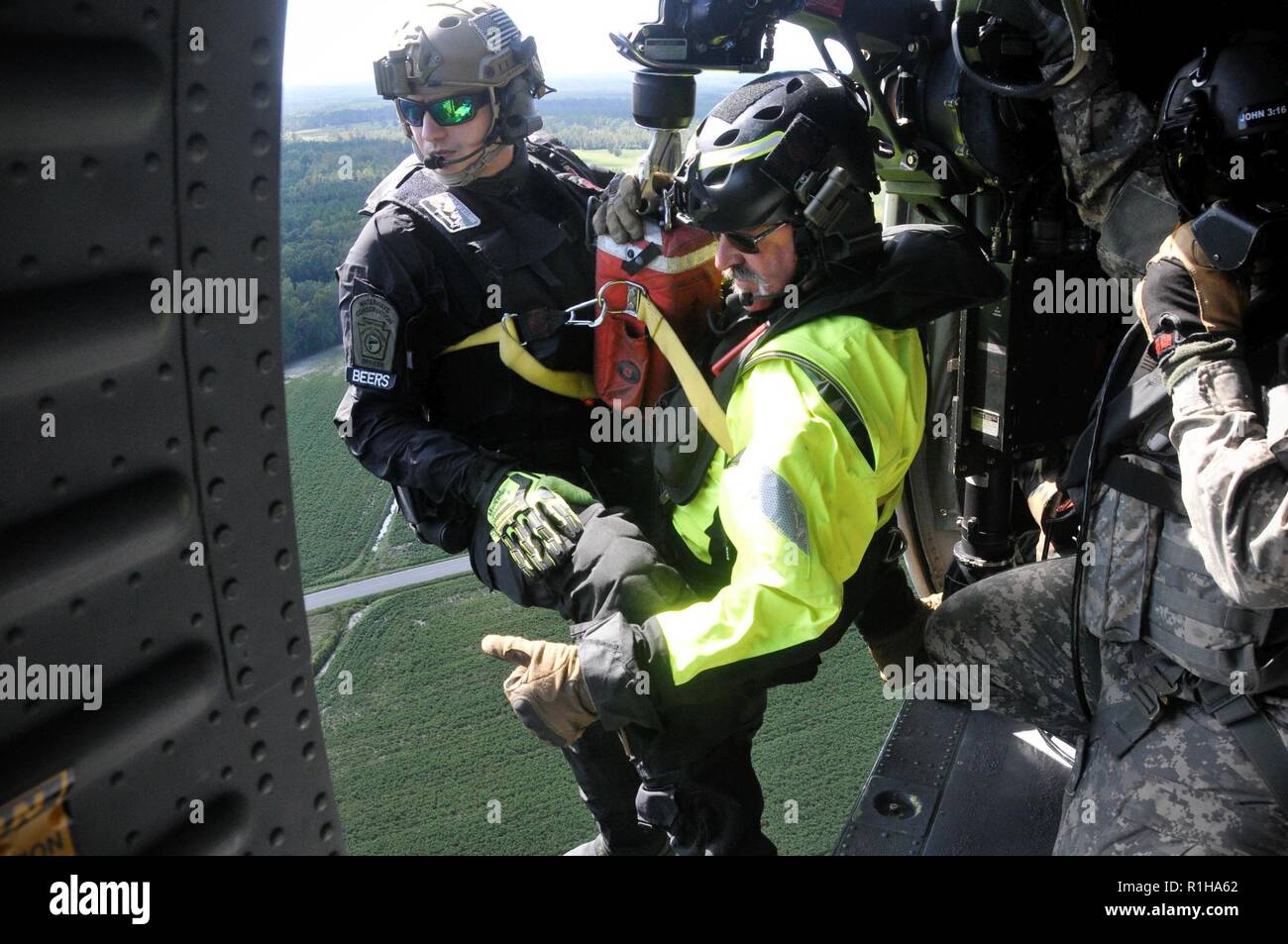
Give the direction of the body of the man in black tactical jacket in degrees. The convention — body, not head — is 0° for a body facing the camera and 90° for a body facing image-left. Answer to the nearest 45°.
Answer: approximately 315°

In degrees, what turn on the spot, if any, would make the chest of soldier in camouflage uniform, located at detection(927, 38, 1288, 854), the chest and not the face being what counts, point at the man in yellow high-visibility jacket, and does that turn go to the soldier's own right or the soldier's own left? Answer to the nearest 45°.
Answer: approximately 45° to the soldier's own right

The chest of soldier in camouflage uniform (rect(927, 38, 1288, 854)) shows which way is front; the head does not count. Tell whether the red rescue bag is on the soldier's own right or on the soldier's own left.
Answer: on the soldier's own right

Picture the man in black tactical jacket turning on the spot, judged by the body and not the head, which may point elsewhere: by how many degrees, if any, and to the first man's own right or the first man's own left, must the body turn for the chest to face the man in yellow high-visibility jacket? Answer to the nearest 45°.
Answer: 0° — they already face them

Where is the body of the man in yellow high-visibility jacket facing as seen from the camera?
to the viewer's left

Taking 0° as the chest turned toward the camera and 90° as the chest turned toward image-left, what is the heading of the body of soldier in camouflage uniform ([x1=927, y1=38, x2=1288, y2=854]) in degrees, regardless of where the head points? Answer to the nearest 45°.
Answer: approximately 45°

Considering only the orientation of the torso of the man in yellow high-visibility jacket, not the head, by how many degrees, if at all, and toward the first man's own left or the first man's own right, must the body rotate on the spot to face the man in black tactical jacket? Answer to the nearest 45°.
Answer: approximately 45° to the first man's own right

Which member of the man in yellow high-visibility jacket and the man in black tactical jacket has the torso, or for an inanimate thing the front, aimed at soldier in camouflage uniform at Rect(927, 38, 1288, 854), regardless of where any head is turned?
the man in black tactical jacket

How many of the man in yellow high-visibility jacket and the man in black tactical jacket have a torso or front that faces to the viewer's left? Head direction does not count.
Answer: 1

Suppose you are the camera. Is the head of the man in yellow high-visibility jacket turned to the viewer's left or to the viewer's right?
to the viewer's left

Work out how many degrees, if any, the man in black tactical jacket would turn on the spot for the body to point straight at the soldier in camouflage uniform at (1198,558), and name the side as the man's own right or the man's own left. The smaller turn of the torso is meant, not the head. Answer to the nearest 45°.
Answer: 0° — they already face them
